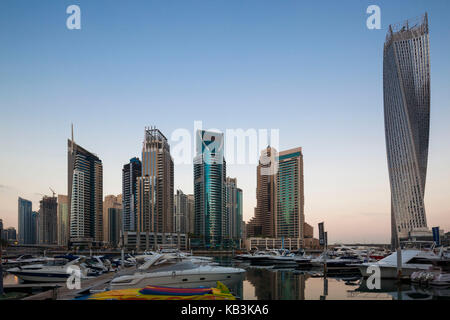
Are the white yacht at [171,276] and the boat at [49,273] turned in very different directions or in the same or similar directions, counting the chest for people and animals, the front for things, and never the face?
very different directions

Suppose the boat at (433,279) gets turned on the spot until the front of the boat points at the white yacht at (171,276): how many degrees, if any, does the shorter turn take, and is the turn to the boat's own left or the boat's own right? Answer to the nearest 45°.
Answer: approximately 45° to the boat's own left

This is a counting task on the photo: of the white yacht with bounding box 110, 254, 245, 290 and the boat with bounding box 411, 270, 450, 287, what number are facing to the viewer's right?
1

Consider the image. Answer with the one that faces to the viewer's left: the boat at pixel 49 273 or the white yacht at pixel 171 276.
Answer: the boat

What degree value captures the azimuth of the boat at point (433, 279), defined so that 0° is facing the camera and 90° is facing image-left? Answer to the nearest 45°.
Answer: approximately 90°

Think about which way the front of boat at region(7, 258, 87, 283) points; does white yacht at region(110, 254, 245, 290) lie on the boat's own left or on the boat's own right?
on the boat's own left

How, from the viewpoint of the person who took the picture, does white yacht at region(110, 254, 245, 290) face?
facing to the right of the viewer

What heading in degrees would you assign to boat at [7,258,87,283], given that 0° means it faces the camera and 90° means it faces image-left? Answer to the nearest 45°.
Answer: approximately 90°
